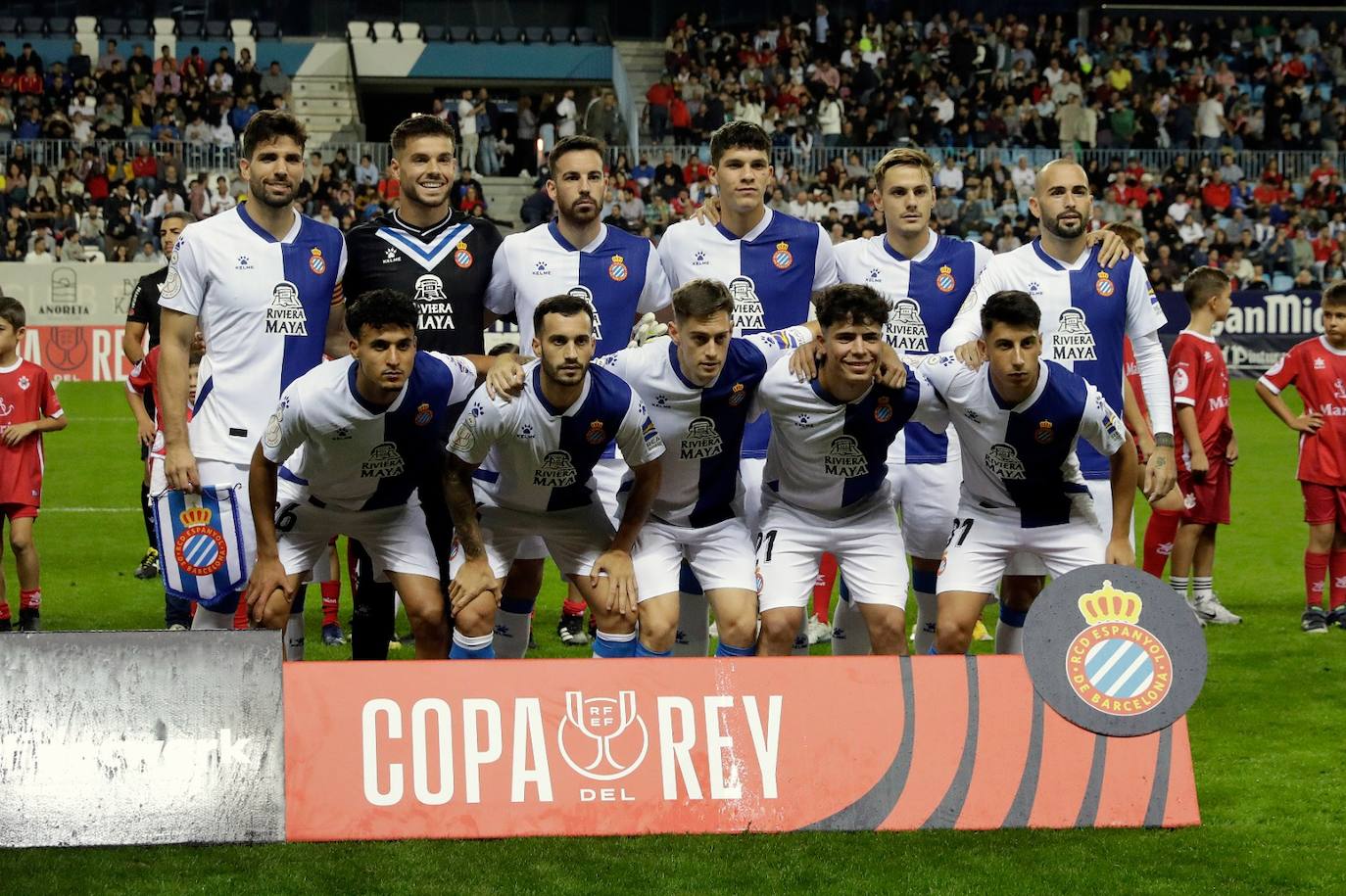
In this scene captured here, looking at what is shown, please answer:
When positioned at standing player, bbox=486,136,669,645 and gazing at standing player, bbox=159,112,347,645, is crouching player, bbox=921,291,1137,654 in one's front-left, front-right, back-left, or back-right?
back-left

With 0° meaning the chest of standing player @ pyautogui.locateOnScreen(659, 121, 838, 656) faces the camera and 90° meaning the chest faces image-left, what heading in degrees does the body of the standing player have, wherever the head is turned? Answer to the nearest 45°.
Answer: approximately 0°

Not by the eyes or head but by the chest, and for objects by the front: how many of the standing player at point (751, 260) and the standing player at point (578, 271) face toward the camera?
2

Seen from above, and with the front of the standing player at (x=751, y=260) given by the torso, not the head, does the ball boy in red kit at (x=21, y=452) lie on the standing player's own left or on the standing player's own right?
on the standing player's own right

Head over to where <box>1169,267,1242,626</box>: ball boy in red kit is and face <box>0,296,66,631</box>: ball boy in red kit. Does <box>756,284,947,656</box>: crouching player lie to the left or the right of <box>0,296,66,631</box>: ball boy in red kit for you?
left

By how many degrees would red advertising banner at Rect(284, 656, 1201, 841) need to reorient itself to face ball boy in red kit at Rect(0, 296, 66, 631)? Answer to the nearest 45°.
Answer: approximately 135° to its right

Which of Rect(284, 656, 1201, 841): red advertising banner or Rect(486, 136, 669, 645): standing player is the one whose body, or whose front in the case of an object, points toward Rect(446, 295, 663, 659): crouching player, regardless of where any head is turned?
the standing player
